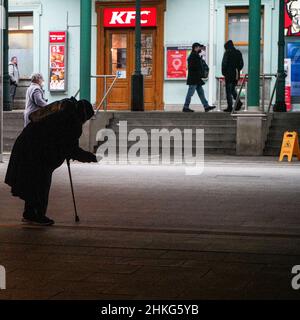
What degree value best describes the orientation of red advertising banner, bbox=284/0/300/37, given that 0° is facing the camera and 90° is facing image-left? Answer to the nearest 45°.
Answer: approximately 0°

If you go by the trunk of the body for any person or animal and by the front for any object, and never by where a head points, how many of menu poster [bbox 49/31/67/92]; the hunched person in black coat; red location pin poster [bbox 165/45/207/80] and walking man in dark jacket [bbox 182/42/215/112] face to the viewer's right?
2

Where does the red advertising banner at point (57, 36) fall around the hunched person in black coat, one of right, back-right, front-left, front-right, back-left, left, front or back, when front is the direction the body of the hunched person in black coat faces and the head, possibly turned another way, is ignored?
left

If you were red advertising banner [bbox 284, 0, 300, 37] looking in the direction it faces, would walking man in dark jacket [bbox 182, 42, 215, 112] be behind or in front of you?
in front

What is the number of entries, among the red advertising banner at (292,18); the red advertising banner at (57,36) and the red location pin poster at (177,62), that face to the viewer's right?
0

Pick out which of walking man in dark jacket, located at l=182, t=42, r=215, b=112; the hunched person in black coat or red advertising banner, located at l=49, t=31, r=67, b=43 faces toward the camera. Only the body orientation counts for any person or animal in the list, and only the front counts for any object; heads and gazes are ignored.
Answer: the red advertising banner

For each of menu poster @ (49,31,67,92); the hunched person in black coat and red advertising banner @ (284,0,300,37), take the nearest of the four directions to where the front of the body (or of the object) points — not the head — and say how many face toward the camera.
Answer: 2

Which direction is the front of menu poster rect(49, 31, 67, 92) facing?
toward the camera

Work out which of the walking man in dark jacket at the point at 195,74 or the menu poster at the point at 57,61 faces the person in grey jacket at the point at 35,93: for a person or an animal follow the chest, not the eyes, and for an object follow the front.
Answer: the menu poster

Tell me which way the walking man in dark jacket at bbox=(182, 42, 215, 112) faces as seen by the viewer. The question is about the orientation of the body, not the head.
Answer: to the viewer's right

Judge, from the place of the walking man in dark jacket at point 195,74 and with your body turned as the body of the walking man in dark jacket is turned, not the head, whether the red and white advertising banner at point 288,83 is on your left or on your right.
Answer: on your left

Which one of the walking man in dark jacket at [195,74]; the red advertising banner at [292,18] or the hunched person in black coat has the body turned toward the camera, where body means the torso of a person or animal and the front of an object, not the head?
the red advertising banner

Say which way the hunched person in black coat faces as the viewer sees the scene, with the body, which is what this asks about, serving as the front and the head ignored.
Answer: to the viewer's right

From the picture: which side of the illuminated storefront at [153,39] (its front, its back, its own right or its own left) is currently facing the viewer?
front

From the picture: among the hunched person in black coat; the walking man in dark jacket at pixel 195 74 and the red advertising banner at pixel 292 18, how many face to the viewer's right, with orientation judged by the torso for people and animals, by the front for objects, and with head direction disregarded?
2
